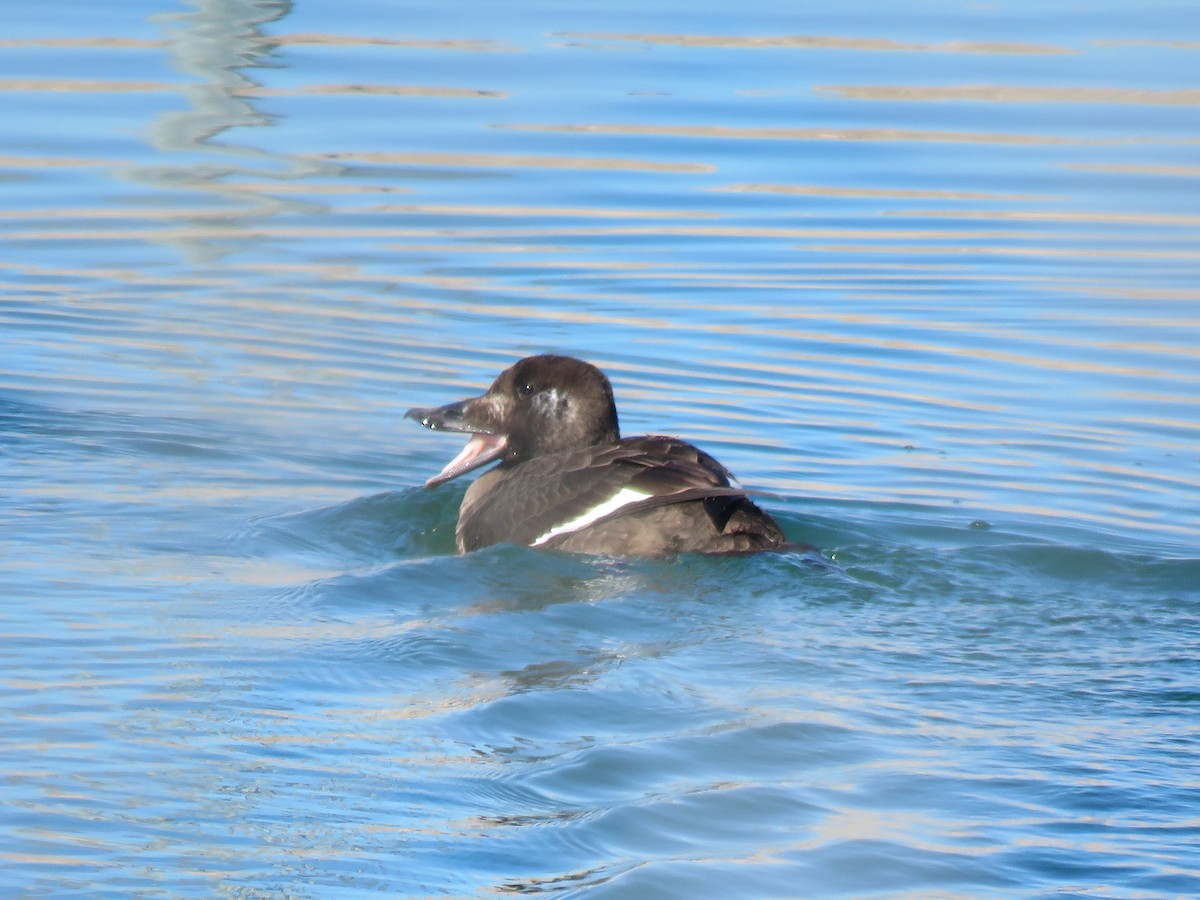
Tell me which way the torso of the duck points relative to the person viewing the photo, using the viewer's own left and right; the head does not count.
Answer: facing to the left of the viewer
